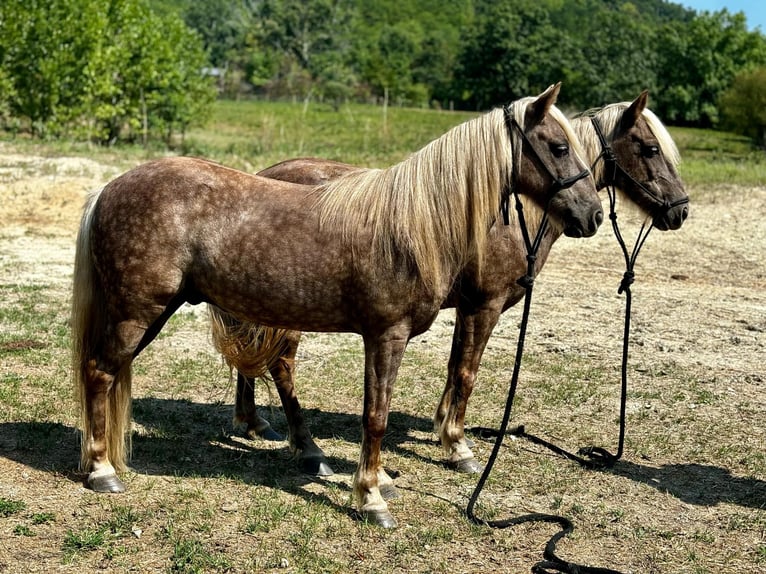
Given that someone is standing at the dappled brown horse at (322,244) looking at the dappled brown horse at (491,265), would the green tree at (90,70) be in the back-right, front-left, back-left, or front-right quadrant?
front-left

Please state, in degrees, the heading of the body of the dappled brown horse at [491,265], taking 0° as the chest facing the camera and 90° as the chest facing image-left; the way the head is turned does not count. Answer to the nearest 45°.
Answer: approximately 270°

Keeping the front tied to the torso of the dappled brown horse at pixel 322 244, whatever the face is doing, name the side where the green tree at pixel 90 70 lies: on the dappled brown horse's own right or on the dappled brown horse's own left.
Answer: on the dappled brown horse's own left

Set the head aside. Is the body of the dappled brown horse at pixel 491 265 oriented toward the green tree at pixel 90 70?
no

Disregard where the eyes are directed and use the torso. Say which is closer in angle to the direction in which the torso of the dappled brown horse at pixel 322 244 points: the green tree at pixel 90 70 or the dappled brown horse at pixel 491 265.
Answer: the dappled brown horse

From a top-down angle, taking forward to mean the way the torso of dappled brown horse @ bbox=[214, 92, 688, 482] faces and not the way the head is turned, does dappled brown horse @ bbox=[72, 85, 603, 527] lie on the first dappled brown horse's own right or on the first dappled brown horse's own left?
on the first dappled brown horse's own right

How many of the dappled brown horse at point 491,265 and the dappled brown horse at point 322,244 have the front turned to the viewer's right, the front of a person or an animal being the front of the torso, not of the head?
2

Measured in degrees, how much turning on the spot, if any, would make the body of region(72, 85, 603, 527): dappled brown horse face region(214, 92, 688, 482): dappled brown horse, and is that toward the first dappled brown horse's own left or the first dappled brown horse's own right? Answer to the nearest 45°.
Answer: approximately 45° to the first dappled brown horse's own left

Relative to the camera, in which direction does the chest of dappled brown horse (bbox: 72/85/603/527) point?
to the viewer's right

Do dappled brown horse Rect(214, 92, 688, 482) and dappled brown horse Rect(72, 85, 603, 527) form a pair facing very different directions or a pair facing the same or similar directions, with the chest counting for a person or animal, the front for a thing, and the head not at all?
same or similar directions
